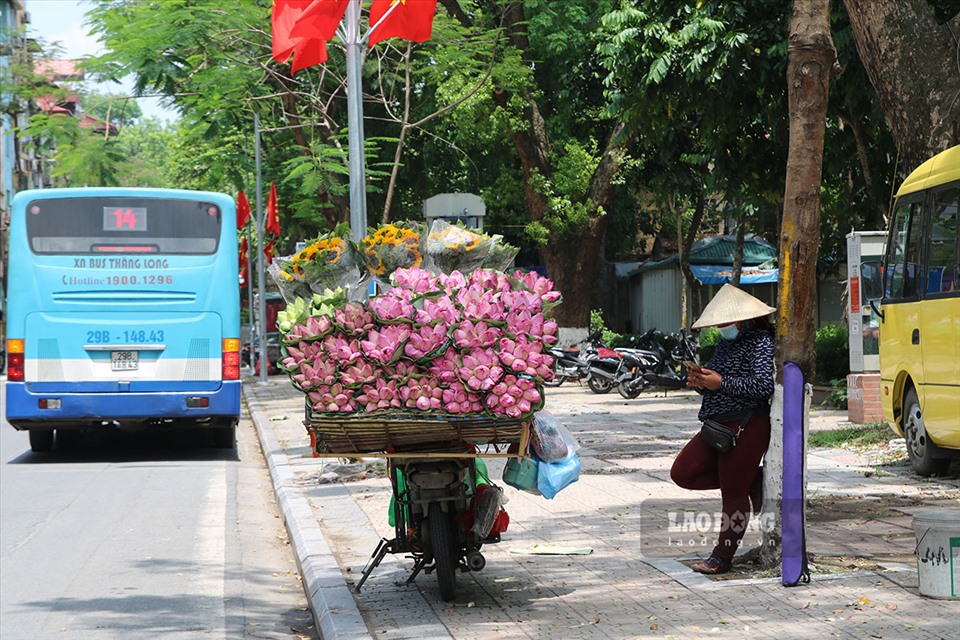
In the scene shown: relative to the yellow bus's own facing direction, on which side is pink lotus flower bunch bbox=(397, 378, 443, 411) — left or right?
on its left

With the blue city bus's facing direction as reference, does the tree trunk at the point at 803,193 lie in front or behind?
behind

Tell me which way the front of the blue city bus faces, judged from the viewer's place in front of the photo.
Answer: facing away from the viewer

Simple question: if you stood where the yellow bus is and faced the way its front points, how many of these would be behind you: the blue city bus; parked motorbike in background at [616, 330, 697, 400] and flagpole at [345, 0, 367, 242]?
0

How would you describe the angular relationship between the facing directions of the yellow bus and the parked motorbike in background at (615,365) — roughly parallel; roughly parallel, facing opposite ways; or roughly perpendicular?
roughly perpendicular

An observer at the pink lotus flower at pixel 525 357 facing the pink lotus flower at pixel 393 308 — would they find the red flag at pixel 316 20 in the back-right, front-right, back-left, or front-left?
front-right

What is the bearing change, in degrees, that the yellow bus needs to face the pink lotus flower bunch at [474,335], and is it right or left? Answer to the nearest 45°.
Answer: approximately 135° to its left

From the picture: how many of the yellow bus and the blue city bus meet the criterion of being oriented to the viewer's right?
0

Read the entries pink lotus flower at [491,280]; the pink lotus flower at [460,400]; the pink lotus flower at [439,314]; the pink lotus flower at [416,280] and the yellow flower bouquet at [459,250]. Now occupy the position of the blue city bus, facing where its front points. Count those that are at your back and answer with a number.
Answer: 5

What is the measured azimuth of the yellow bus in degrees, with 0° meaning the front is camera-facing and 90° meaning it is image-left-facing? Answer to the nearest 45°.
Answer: approximately 135°
